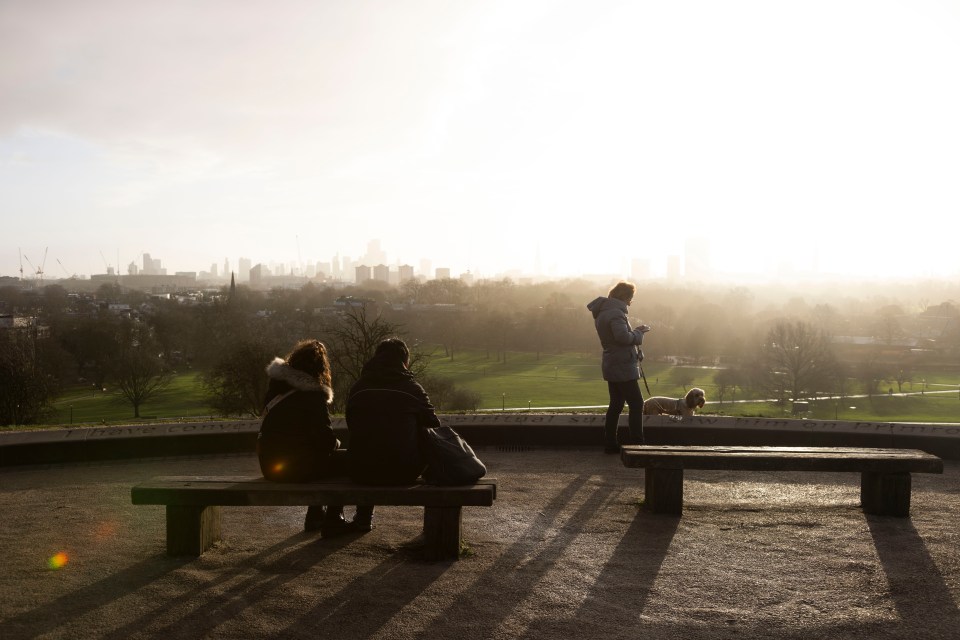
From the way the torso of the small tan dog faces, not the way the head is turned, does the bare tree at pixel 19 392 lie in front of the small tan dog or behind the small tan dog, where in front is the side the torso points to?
behind

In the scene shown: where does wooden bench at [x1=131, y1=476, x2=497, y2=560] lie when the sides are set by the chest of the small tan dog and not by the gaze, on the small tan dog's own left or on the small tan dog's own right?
on the small tan dog's own right

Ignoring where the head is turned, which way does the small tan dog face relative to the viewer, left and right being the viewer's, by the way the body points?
facing to the right of the viewer

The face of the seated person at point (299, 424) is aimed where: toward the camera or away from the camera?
away from the camera

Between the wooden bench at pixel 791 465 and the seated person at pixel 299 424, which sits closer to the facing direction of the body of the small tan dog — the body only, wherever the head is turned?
the wooden bench

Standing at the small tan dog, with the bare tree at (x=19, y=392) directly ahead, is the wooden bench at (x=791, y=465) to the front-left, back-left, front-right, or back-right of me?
back-left

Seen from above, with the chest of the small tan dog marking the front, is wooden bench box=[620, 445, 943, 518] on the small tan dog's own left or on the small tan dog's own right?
on the small tan dog's own right

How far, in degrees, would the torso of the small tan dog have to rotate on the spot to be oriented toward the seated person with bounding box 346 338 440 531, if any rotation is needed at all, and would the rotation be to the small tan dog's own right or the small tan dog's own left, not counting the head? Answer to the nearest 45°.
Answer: approximately 90° to the small tan dog's own right

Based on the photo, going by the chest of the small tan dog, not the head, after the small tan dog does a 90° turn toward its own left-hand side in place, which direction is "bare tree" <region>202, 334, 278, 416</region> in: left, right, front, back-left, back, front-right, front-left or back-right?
front-left
